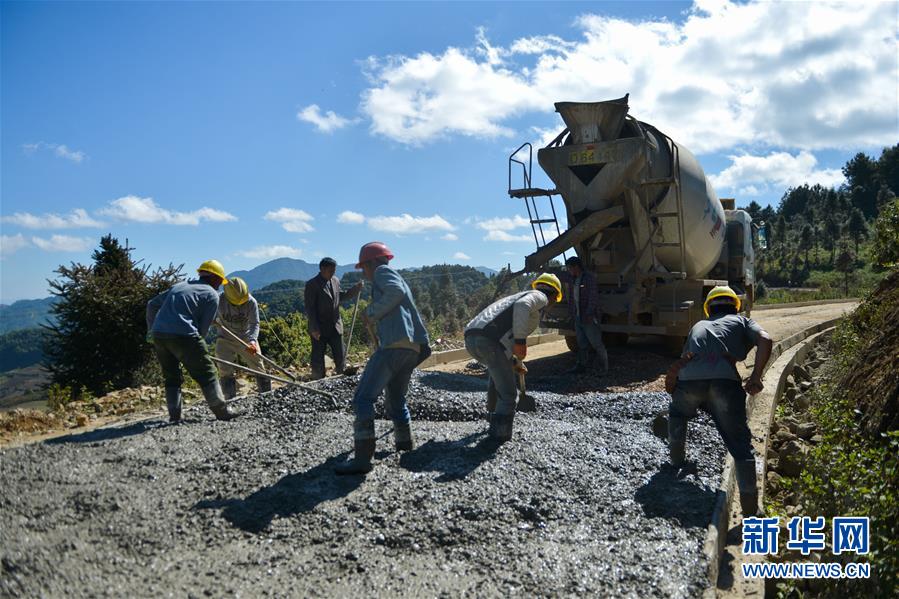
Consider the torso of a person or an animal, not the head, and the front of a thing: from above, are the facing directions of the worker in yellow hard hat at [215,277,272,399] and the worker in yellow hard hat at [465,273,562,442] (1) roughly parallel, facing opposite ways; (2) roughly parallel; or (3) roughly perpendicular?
roughly perpendicular

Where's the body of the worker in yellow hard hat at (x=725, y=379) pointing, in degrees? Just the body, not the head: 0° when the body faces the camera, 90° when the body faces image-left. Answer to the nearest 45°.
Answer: approximately 180°

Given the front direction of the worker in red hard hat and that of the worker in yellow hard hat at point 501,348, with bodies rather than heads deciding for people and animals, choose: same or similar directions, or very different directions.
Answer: very different directions

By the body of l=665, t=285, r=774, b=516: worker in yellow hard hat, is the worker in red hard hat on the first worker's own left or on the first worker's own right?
on the first worker's own left

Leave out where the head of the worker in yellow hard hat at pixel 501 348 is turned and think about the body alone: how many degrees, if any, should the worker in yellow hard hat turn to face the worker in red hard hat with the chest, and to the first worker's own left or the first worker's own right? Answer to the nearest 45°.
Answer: approximately 135° to the first worker's own right

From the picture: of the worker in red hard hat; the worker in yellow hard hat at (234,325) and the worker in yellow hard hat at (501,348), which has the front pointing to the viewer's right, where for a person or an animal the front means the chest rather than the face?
the worker in yellow hard hat at (501,348)

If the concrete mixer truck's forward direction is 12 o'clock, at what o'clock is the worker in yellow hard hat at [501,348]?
The worker in yellow hard hat is roughly at 5 o'clock from the concrete mixer truck.

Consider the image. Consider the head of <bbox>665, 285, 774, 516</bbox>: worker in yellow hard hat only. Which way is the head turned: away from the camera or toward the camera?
away from the camera

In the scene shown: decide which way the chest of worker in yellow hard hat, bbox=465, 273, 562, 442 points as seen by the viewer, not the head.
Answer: to the viewer's right

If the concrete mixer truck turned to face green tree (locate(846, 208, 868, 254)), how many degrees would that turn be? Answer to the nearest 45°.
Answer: approximately 45° to its left

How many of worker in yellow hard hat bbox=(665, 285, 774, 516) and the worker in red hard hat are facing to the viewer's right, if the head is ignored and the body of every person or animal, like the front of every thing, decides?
0
